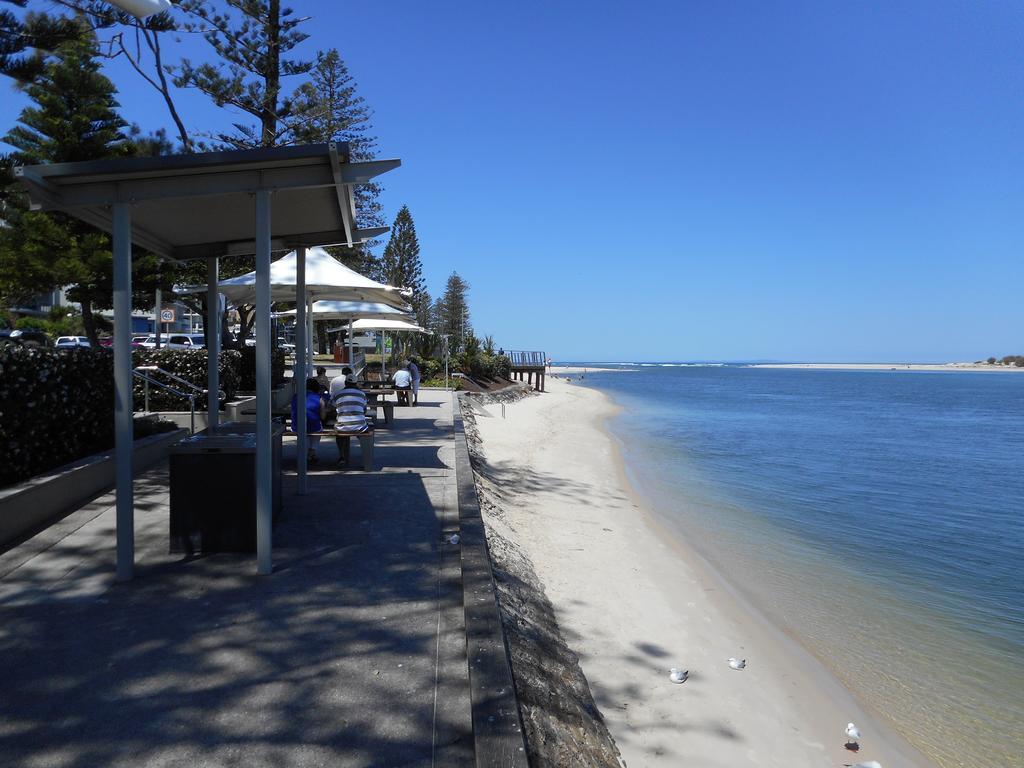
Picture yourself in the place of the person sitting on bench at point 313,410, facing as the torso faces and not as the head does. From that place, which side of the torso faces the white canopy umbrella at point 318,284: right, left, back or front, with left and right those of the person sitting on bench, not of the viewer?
front

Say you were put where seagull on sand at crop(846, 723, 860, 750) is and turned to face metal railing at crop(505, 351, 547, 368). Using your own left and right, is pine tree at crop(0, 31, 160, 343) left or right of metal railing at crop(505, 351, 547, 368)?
left

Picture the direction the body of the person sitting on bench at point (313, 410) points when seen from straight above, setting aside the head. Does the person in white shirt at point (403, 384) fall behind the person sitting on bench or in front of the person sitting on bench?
in front

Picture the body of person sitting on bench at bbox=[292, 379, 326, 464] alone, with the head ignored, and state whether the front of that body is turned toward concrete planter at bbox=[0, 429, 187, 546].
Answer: no

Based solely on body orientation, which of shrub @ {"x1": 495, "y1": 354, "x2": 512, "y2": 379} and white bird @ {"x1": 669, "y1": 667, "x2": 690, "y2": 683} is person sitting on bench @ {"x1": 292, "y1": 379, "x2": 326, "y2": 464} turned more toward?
the shrub

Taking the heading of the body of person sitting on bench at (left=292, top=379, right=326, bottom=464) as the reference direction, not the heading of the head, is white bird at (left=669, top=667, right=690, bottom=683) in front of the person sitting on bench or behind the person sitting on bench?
behind

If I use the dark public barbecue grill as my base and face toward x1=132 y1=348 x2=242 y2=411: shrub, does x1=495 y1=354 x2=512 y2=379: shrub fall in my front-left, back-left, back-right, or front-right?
front-right

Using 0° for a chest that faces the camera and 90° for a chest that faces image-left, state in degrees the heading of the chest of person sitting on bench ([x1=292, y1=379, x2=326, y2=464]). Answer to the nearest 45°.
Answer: approximately 180°

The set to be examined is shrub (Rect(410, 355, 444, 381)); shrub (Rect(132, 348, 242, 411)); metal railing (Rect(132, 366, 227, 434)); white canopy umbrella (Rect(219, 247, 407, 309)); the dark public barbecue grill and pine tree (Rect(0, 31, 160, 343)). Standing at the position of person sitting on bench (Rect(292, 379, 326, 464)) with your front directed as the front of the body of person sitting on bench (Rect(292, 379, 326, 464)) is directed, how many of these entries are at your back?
1

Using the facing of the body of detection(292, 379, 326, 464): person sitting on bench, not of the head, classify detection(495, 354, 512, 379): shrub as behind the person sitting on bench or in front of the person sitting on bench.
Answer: in front

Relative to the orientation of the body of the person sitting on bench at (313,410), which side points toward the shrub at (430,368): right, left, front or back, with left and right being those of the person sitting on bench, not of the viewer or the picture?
front

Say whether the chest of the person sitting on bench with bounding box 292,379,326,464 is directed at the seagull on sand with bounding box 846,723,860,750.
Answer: no

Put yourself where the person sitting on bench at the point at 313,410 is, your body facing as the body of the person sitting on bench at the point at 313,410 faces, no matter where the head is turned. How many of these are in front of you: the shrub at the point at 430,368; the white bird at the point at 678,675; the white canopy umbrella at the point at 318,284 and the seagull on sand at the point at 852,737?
2

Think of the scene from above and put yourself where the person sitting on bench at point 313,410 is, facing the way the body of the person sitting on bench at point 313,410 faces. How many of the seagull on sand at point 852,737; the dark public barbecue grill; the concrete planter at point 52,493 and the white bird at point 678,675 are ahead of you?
0

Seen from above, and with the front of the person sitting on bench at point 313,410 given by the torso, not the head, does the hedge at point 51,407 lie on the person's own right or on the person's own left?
on the person's own left
